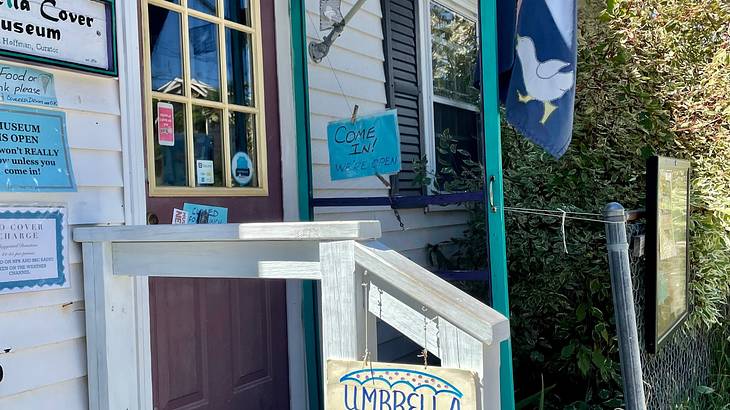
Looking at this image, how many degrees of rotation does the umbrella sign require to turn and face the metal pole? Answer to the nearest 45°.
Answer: approximately 135° to its left

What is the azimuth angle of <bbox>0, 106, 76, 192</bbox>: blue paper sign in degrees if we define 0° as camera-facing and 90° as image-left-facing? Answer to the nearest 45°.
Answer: approximately 0°

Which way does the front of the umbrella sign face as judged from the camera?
facing the viewer

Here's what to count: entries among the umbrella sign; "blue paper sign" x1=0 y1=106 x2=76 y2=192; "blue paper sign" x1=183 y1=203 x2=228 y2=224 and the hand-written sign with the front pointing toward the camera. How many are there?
4

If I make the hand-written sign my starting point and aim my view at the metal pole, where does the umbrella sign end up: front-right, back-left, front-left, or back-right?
front-right

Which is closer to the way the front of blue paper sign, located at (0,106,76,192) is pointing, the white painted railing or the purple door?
the white painted railing

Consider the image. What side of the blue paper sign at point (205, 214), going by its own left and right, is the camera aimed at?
front

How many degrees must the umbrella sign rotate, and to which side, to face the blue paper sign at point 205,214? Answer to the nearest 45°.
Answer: approximately 135° to its right

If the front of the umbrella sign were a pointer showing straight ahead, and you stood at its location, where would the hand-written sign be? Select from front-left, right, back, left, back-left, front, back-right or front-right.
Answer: back

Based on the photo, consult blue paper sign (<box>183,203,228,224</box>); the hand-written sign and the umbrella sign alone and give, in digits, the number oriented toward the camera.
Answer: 3

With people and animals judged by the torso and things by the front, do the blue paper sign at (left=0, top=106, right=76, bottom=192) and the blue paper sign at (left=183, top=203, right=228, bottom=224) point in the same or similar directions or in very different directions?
same or similar directions

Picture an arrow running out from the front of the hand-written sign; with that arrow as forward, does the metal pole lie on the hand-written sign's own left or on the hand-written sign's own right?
on the hand-written sign's own left

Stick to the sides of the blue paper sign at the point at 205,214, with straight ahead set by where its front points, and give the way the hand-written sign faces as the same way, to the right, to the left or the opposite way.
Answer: the same way

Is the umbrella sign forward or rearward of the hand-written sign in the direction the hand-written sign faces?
forward
